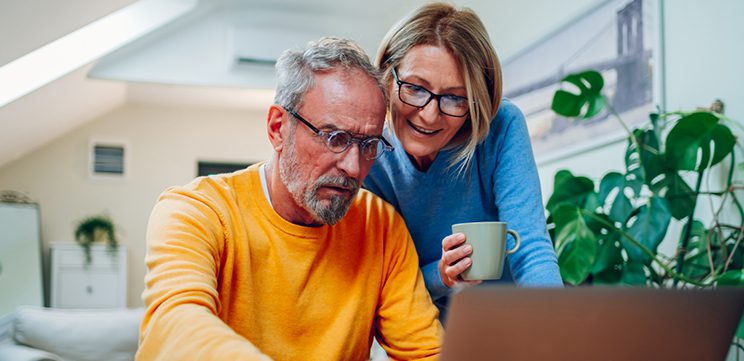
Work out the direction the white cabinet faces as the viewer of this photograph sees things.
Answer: facing the viewer

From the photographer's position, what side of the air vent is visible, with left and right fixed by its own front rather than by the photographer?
front

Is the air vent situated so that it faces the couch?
yes

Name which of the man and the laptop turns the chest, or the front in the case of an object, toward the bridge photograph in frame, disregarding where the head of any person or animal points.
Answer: the laptop

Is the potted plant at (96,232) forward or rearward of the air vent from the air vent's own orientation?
forward

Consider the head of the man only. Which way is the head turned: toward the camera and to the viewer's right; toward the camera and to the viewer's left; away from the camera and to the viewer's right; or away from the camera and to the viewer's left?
toward the camera and to the viewer's right

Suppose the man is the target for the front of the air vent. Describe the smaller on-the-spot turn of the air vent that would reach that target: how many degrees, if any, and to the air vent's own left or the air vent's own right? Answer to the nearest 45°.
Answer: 0° — it already faces them

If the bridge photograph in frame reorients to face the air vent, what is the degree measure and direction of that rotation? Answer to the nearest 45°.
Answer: approximately 90° to its right

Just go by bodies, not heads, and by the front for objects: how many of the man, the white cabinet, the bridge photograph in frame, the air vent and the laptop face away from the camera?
1

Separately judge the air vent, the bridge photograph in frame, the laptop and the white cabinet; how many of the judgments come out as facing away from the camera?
1

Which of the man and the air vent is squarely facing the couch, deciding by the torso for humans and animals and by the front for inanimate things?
the air vent

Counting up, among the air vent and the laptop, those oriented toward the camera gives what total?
1

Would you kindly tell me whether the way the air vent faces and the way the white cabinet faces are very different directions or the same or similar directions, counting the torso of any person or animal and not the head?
same or similar directions

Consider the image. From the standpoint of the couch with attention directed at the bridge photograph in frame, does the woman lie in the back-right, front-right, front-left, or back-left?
front-right

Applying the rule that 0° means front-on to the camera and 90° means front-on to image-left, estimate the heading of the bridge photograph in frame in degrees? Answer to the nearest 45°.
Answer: approximately 45°

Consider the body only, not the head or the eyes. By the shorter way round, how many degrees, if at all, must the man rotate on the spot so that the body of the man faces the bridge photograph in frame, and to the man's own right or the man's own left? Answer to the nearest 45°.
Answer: approximately 90° to the man's own left

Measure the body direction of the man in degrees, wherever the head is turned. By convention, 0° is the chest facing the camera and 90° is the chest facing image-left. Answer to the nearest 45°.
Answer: approximately 315°

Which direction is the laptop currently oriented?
away from the camera
